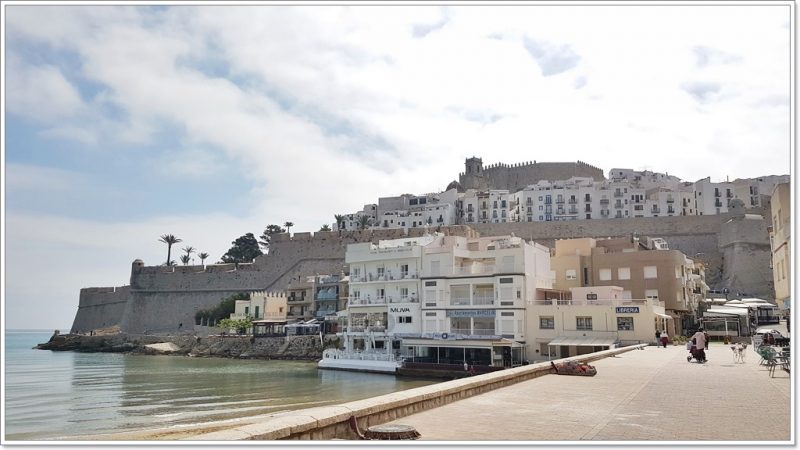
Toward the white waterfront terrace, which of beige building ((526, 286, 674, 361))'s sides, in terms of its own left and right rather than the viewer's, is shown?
right

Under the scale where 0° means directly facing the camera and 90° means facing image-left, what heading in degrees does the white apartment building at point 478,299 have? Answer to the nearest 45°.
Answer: approximately 0°

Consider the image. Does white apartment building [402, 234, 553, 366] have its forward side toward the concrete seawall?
yes

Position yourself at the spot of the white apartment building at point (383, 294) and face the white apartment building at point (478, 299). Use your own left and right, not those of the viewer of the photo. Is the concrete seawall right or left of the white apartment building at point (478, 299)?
right

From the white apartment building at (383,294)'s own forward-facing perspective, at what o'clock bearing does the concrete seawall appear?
The concrete seawall is roughly at 12 o'clock from the white apartment building.

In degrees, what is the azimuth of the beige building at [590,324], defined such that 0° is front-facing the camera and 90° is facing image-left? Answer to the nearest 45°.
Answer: approximately 0°

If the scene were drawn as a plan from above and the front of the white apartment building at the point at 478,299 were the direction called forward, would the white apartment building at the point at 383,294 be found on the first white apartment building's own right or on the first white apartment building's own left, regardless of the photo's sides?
on the first white apartment building's own right

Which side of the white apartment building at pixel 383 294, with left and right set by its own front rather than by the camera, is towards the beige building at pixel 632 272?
left
